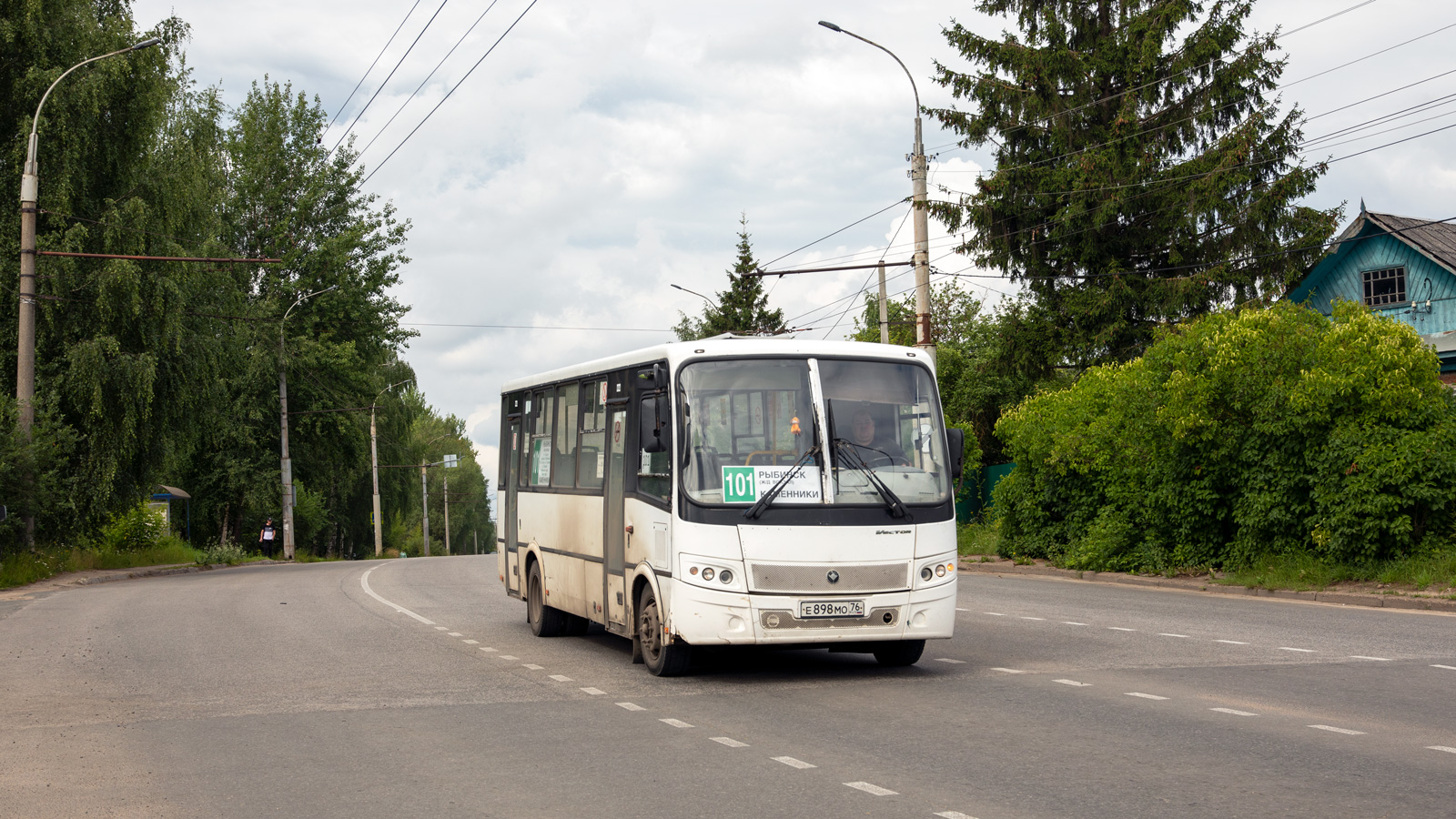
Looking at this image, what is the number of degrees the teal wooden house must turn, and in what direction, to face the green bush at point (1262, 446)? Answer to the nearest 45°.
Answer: approximately 45° to its left

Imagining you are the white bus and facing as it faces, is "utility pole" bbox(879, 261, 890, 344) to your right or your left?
on your left

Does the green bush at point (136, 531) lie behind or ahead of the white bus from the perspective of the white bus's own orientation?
behind

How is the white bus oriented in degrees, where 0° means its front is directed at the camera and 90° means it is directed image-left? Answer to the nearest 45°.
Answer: approximately 315°

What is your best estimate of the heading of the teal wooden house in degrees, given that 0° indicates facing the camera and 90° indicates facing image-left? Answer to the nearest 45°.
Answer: approximately 45°

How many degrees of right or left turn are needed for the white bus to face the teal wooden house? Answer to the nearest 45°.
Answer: approximately 90° to its left
